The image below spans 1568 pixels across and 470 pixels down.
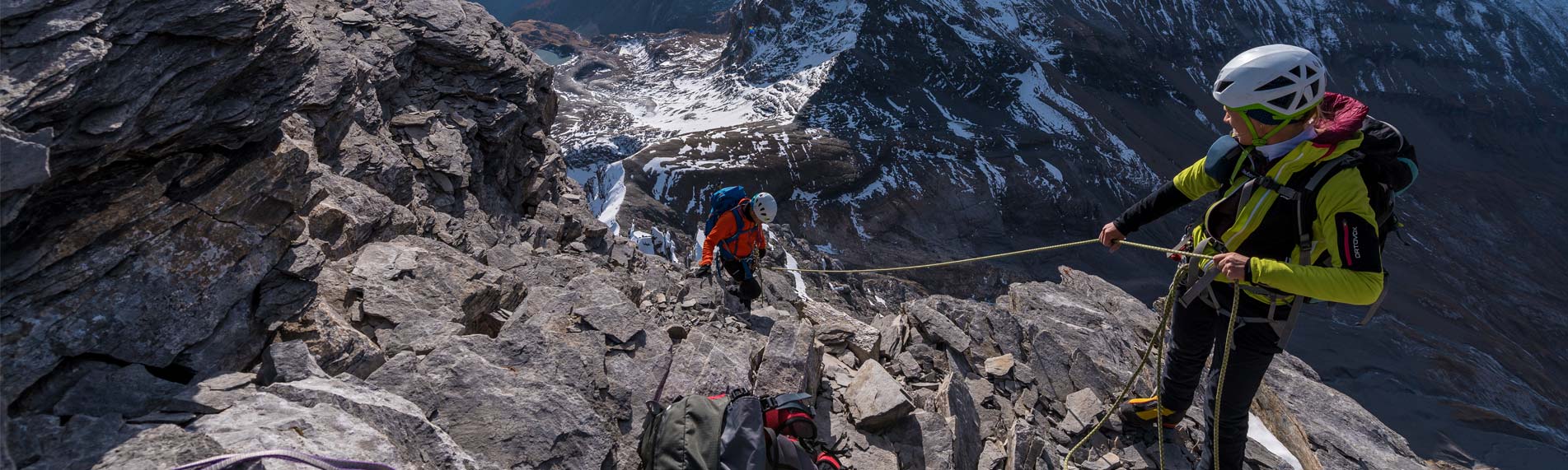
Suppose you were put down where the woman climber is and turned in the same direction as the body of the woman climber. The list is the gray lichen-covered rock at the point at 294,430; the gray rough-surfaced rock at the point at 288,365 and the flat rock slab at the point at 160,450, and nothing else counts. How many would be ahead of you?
3

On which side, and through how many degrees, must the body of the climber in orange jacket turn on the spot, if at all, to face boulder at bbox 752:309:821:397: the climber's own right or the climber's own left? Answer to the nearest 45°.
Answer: approximately 45° to the climber's own right

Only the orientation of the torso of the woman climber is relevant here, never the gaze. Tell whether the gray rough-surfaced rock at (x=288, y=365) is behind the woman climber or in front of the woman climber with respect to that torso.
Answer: in front

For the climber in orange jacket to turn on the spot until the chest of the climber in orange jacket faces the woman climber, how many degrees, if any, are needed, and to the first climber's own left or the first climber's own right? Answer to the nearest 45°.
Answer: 0° — they already face them

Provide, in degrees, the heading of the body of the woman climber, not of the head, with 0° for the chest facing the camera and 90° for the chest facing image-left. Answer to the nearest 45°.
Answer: approximately 45°

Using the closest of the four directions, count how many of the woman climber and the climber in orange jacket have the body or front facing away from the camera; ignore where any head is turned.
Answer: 0

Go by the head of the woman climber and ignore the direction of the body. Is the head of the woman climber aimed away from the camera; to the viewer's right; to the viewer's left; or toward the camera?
to the viewer's left

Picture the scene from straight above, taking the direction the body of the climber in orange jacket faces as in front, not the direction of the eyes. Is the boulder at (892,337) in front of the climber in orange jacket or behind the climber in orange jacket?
in front
